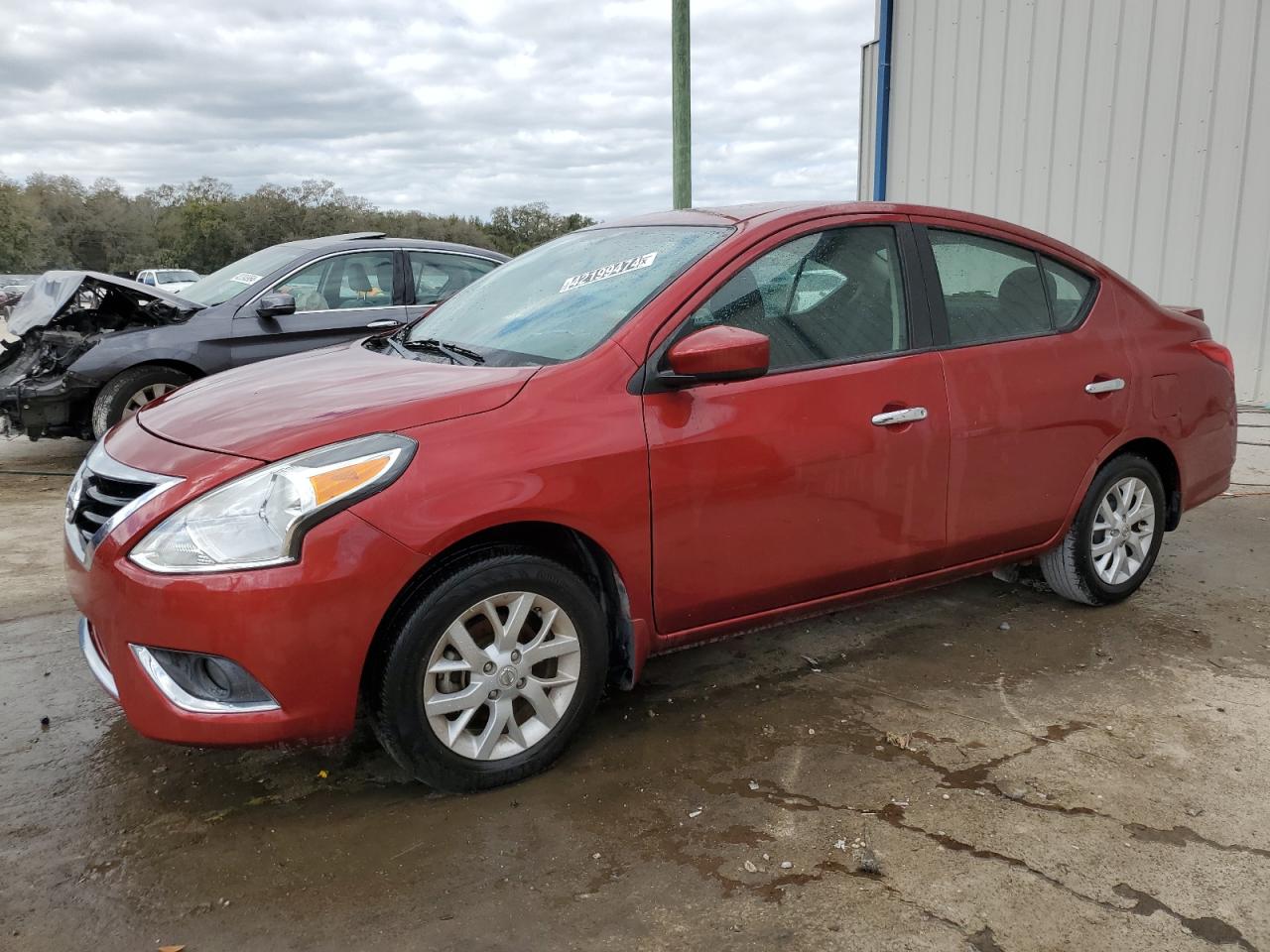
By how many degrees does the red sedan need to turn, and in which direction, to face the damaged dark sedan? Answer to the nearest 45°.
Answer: approximately 90° to its right

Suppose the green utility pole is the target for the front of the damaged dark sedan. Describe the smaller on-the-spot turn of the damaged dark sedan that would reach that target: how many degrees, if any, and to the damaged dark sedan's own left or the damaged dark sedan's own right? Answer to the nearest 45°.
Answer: approximately 180°

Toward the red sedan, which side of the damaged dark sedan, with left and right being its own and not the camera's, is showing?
left

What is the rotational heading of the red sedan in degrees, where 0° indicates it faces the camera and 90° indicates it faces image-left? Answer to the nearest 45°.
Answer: approximately 45°

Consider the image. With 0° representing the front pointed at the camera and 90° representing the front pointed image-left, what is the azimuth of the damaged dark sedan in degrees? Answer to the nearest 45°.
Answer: approximately 90°

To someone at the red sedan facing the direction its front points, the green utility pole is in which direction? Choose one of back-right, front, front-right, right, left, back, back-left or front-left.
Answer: back-right
